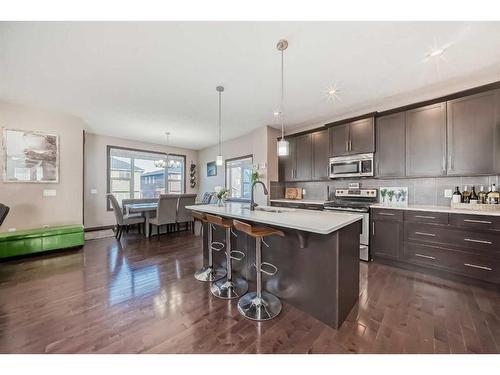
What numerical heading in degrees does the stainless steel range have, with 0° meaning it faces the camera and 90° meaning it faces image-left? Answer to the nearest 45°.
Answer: approximately 0°

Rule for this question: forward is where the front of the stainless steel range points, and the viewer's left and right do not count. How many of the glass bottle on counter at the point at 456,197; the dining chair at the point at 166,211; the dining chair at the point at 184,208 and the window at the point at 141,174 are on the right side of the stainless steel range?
3

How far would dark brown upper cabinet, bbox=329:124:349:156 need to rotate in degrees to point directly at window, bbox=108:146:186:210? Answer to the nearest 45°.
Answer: approximately 45° to its right

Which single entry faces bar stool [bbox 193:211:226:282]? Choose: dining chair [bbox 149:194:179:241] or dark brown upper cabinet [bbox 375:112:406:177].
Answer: the dark brown upper cabinet

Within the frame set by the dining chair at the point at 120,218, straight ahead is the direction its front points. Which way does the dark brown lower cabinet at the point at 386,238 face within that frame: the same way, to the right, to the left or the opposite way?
the opposite way

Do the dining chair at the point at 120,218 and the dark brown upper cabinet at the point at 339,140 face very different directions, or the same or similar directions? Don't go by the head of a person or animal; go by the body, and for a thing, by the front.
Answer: very different directions

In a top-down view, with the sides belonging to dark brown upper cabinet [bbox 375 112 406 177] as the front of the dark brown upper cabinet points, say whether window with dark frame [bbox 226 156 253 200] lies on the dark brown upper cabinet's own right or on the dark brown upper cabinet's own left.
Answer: on the dark brown upper cabinet's own right

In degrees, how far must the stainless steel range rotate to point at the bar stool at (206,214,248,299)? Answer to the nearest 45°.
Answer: approximately 45° to its right

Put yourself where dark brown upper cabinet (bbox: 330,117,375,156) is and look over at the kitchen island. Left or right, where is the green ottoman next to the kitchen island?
right

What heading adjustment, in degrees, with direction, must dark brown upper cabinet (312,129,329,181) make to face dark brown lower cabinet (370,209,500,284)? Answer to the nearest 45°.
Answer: approximately 90° to its left

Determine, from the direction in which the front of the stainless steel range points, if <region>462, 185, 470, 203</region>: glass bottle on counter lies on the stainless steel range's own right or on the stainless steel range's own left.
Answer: on the stainless steel range's own left

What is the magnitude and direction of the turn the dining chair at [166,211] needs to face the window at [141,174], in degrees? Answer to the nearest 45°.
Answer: approximately 45° to its right

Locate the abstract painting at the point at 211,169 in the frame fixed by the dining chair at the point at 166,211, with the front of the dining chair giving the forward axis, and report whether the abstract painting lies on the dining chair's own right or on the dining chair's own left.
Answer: on the dining chair's own right

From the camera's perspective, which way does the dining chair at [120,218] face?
to the viewer's right
